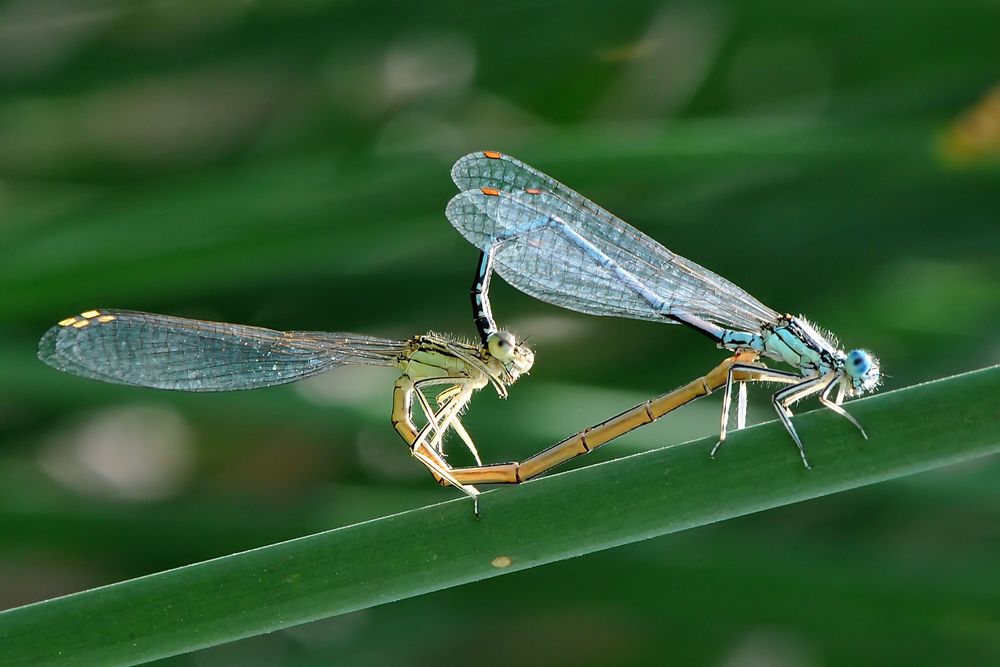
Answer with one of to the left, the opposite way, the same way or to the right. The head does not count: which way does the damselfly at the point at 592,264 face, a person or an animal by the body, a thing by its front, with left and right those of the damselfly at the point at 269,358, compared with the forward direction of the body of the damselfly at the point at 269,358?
the same way

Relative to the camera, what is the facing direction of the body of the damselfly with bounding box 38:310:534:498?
to the viewer's right

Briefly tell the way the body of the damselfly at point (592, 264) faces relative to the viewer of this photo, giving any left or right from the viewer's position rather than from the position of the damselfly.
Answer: facing to the right of the viewer

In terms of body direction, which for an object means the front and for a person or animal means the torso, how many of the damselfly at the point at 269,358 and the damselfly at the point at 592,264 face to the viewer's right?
2

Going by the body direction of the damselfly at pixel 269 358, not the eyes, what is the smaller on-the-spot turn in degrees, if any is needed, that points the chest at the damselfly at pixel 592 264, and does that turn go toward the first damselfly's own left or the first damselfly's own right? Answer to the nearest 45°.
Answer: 0° — it already faces it

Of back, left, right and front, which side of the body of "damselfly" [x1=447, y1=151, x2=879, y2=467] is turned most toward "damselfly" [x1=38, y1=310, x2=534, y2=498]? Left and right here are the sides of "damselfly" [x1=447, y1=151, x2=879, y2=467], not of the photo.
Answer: back
